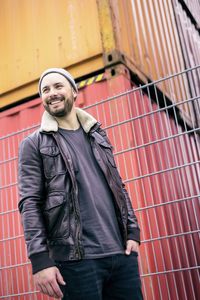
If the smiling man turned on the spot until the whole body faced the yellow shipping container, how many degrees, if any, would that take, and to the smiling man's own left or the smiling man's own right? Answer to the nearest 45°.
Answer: approximately 135° to the smiling man's own left

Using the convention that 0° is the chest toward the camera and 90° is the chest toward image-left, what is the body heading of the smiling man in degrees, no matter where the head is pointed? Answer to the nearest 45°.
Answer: approximately 315°
